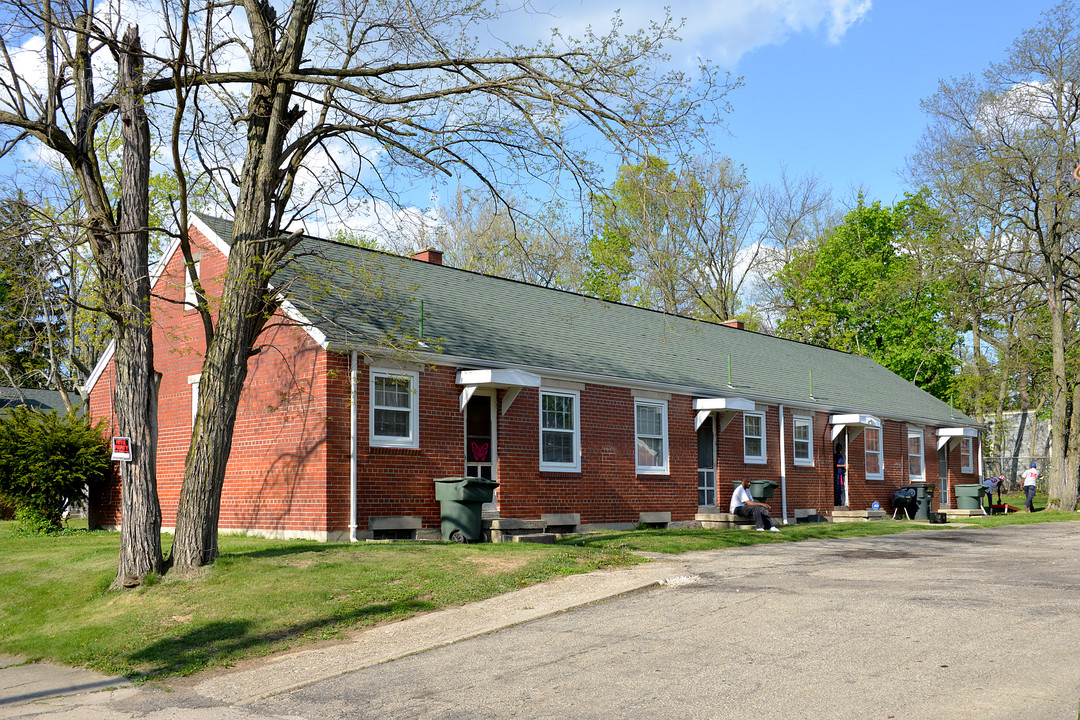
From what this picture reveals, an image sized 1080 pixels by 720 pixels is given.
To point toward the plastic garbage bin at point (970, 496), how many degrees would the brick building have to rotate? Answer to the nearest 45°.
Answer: approximately 90° to its left

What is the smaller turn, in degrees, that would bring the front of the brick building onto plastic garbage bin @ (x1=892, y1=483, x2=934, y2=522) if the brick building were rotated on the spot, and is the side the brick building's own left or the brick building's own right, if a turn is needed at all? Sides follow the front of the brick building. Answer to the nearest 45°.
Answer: approximately 90° to the brick building's own left

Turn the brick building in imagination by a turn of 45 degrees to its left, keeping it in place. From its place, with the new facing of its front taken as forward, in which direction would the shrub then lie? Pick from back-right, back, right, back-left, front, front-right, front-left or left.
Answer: back

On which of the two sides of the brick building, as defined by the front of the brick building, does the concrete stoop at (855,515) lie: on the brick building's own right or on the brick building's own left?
on the brick building's own left

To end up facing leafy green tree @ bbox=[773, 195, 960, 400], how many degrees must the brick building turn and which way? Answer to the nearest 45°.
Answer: approximately 90° to its left

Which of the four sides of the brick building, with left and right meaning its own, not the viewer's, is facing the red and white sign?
right

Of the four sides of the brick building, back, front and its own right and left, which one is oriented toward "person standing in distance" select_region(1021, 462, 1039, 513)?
left

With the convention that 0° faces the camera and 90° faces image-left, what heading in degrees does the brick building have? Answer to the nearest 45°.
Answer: approximately 315°
